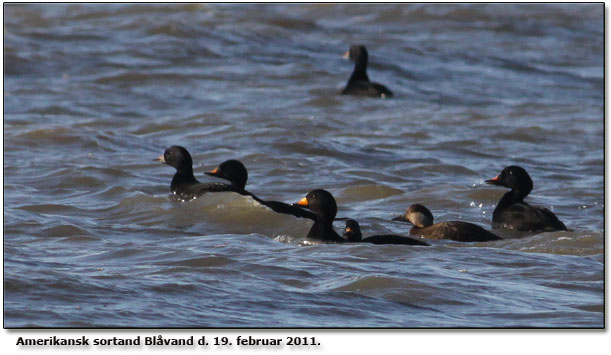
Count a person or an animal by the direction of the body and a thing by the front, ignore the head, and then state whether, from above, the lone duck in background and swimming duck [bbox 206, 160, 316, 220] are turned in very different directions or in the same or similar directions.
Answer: same or similar directions

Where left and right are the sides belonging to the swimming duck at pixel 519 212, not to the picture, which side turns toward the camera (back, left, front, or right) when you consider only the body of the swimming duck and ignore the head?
left

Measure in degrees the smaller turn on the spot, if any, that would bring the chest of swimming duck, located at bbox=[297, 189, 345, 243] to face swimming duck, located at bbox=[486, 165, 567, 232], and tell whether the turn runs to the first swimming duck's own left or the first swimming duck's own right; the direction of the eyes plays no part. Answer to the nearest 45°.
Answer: approximately 135° to the first swimming duck's own right

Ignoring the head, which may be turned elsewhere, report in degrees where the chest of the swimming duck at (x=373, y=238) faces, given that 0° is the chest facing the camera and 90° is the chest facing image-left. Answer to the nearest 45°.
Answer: approximately 90°

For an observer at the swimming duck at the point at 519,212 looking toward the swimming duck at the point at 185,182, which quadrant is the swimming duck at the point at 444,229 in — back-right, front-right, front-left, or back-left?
front-left

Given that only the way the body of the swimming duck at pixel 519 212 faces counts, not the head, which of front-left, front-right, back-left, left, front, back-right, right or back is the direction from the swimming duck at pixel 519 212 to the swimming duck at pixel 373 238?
front-left

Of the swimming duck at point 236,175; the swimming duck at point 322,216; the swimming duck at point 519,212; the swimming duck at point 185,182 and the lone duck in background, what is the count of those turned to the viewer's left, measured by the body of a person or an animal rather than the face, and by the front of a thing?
5

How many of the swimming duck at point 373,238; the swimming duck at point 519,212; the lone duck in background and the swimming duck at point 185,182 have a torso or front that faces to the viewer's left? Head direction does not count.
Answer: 4

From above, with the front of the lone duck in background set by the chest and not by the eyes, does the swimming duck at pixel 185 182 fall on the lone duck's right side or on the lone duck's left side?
on the lone duck's left side

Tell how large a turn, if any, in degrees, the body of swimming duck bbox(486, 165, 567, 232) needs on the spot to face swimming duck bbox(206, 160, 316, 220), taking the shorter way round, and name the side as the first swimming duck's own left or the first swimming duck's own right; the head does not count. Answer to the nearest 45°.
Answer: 0° — it already faces it

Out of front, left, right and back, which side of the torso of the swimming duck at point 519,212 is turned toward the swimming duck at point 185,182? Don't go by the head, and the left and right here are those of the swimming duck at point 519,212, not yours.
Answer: front

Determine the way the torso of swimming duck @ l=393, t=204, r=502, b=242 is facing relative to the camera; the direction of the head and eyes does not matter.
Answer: to the viewer's left

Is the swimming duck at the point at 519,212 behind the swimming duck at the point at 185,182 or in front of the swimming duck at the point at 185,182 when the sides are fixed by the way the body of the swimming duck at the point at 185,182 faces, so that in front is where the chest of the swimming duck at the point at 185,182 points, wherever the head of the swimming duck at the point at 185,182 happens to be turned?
behind

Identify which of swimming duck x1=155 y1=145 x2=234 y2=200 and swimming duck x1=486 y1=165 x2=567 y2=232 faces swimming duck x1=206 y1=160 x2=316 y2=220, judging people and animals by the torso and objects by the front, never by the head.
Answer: swimming duck x1=486 y1=165 x2=567 y2=232

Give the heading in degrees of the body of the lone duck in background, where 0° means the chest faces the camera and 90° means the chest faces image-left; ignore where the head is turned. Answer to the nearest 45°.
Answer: approximately 90°

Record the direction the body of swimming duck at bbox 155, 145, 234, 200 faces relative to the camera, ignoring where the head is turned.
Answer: to the viewer's left

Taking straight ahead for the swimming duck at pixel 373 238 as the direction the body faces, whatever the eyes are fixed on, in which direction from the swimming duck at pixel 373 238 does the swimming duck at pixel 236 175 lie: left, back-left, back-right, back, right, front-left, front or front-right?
front-right
